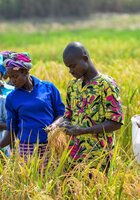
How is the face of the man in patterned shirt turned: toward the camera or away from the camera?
toward the camera
